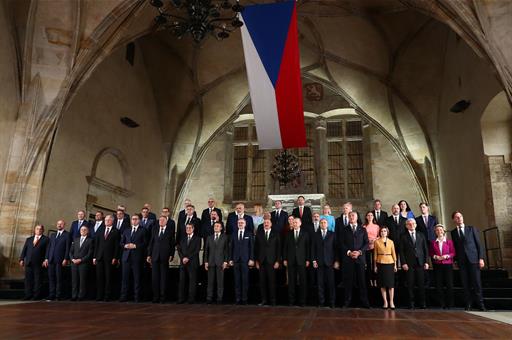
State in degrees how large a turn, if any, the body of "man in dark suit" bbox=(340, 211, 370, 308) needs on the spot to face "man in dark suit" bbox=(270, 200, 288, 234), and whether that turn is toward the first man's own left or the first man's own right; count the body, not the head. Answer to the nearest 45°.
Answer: approximately 135° to the first man's own right

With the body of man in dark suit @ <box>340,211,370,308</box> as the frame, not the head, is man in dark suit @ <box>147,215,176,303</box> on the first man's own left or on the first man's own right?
on the first man's own right

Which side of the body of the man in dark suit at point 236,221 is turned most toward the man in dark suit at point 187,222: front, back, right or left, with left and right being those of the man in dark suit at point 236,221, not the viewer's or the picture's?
right

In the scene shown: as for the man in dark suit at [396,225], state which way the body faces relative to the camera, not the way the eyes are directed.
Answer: toward the camera

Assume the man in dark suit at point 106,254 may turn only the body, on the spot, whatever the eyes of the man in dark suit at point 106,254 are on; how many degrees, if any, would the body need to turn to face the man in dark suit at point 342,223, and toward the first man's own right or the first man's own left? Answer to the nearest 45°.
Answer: approximately 45° to the first man's own left

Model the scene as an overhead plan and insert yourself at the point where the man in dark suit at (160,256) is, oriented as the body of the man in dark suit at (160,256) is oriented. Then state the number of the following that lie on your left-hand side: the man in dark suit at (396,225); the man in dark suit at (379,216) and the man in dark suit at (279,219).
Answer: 3

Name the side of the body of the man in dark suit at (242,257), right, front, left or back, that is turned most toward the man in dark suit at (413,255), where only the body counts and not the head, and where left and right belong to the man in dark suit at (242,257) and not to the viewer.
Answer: left

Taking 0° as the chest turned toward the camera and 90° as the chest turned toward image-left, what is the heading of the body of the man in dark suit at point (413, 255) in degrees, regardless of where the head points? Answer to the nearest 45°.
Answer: approximately 0°

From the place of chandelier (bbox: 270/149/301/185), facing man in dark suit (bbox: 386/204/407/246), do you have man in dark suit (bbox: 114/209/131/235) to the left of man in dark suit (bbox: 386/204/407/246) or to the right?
right

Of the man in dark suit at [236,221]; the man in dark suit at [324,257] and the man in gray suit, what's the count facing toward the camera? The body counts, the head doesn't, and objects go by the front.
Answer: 3

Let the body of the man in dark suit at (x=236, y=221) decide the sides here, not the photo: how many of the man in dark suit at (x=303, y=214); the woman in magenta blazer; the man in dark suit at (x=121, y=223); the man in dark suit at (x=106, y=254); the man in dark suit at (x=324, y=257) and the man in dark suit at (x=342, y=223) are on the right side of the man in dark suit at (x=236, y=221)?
2

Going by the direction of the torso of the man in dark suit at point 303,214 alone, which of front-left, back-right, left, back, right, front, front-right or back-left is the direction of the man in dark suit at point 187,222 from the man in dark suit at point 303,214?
right

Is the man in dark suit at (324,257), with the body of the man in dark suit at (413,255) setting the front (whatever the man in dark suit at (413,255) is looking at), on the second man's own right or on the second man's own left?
on the second man's own right

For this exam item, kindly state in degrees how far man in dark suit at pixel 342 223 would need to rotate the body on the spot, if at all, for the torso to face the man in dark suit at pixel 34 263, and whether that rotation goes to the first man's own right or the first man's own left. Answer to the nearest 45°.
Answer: approximately 90° to the first man's own right

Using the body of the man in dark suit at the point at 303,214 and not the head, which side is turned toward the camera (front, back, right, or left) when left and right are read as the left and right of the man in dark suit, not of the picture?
front

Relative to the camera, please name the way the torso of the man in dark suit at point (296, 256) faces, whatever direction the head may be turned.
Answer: toward the camera

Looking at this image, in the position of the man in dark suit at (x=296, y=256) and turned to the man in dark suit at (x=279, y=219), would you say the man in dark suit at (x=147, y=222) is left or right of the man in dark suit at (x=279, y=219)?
left
